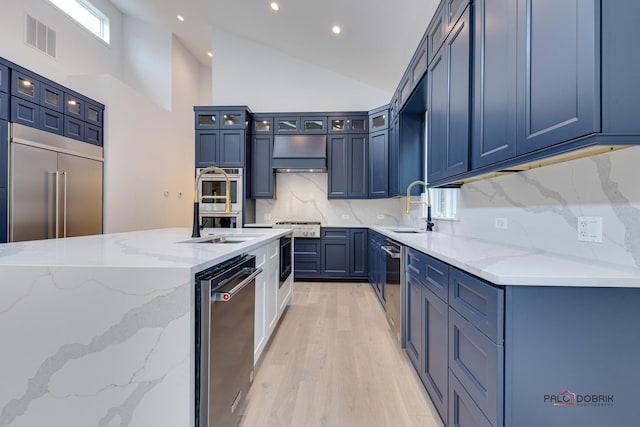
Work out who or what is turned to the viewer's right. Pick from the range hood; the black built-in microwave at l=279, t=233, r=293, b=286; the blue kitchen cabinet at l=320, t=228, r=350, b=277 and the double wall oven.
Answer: the black built-in microwave

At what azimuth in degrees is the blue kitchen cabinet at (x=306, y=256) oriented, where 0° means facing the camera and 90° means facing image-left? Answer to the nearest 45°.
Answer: approximately 0°

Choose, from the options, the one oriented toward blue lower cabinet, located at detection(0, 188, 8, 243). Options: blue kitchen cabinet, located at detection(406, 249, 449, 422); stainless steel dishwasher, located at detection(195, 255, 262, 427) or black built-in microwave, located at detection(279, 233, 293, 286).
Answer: the blue kitchen cabinet

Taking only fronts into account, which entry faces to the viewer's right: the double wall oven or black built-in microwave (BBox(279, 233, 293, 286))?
the black built-in microwave

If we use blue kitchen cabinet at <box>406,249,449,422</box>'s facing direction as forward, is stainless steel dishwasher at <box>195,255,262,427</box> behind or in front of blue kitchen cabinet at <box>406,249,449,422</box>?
in front

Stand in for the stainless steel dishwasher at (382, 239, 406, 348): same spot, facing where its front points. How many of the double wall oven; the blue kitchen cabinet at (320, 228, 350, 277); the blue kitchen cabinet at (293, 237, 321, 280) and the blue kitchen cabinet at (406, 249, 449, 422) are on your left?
1

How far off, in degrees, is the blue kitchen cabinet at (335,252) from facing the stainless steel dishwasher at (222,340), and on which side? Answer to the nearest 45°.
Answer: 0° — it already faces it

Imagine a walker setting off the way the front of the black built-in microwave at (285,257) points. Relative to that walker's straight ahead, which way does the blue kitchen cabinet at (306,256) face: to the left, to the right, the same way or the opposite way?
to the right

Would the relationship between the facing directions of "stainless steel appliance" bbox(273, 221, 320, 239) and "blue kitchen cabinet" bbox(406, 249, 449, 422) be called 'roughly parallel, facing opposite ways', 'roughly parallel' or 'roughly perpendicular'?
roughly perpendicular

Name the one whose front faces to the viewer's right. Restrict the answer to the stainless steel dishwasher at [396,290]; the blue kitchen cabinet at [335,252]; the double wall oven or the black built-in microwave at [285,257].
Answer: the black built-in microwave

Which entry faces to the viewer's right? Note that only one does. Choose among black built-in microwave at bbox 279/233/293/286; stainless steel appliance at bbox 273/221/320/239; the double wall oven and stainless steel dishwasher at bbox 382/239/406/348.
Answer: black built-in microwave at bbox 279/233/293/286

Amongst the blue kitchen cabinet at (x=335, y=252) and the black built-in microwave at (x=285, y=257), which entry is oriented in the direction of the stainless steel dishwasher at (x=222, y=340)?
the blue kitchen cabinet

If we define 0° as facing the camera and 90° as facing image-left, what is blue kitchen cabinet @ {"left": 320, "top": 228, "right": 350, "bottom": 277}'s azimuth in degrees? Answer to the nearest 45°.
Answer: approximately 0°

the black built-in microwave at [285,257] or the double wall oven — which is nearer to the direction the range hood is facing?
the black built-in microwave

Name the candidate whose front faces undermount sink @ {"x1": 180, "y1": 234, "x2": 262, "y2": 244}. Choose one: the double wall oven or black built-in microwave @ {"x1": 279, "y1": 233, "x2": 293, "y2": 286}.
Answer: the double wall oven
